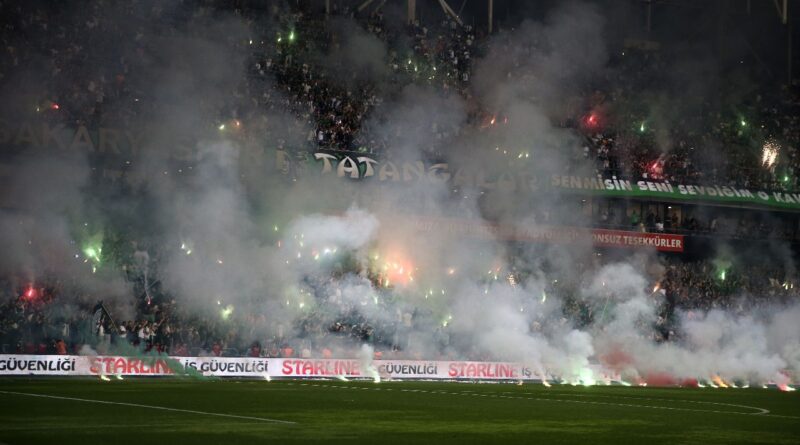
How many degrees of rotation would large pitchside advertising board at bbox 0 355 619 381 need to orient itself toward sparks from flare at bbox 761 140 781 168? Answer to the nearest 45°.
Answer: approximately 135° to its left

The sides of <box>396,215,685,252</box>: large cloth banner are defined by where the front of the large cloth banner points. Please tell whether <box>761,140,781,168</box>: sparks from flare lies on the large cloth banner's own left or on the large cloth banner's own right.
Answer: on the large cloth banner's own left

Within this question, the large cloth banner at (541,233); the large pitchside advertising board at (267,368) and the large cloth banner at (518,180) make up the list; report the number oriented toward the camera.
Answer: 3

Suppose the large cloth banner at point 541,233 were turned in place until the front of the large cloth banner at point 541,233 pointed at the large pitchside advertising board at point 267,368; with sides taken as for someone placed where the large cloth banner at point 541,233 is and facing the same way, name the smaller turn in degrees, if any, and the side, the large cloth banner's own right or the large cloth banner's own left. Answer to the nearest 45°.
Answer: approximately 45° to the large cloth banner's own right

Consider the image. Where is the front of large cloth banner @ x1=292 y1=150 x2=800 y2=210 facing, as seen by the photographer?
facing the viewer

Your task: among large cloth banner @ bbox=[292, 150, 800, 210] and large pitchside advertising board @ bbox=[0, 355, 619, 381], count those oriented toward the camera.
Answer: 2

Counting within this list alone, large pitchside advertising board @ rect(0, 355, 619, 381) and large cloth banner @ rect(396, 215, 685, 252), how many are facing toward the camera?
2

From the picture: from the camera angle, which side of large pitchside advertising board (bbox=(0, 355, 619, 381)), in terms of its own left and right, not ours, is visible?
front

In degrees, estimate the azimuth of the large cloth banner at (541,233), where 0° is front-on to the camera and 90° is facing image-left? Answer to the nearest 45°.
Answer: approximately 0°
